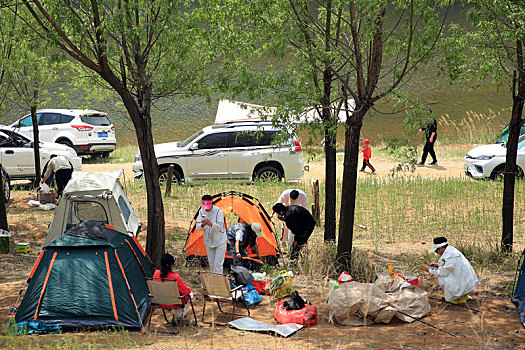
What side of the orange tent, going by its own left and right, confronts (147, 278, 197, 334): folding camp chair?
front

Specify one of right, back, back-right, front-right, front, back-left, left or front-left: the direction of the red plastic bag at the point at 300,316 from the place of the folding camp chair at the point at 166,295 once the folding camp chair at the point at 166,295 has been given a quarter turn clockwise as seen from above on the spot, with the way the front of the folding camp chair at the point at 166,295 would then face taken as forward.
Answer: front-left

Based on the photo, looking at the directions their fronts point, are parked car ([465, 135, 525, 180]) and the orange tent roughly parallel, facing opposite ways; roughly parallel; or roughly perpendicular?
roughly perpendicular

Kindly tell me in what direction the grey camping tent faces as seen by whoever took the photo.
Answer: facing the viewer

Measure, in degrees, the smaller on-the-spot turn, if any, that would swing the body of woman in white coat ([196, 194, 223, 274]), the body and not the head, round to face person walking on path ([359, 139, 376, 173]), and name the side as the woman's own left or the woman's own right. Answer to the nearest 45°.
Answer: approximately 180°

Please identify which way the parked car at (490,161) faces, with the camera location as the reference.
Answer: facing the viewer and to the left of the viewer

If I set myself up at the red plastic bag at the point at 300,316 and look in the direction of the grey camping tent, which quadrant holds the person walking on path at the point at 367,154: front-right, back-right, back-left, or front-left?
front-right

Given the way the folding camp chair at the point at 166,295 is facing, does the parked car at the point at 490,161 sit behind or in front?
in front

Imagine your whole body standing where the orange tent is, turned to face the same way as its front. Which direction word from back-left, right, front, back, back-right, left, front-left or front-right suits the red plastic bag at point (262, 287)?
front

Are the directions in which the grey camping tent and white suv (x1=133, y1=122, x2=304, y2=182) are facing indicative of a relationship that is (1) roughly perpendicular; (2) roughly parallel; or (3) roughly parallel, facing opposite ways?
roughly perpendicular

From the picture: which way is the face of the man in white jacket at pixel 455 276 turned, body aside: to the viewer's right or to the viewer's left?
to the viewer's left
